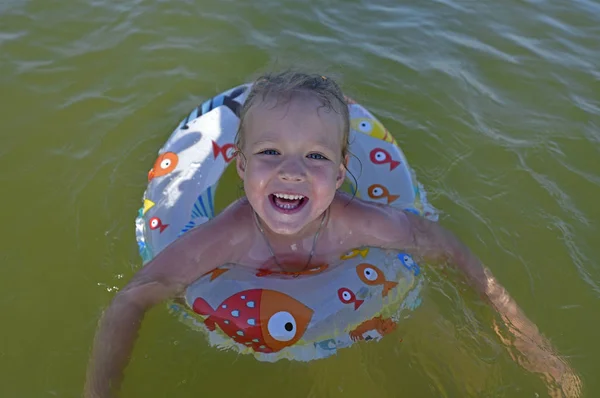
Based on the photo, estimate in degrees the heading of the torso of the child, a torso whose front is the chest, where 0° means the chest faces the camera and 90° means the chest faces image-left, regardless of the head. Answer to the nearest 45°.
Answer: approximately 0°
